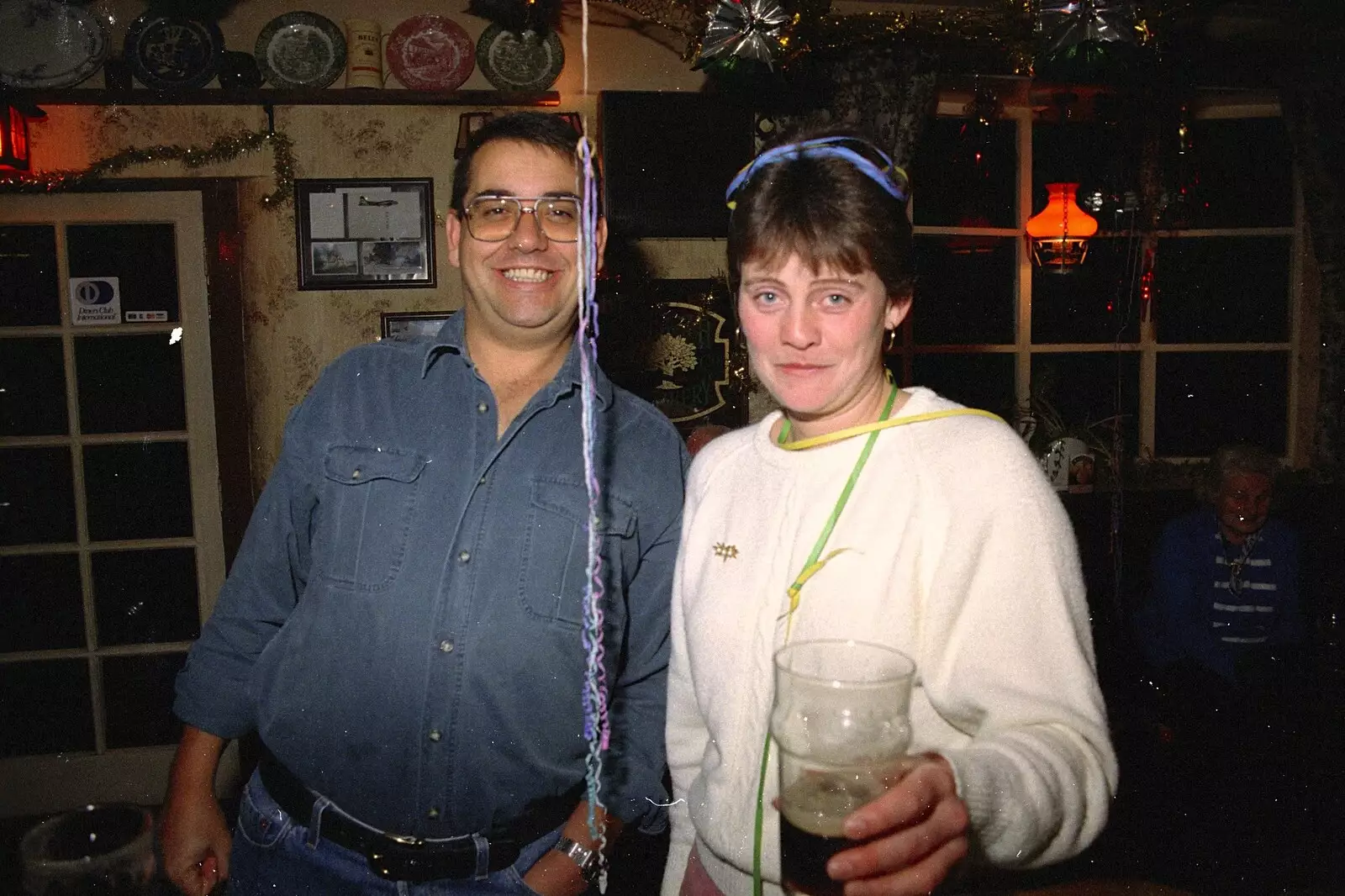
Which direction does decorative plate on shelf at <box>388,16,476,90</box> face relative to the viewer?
toward the camera

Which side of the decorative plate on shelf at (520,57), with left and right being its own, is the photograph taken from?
front

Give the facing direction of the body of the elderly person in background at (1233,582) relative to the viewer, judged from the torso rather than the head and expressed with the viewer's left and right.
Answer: facing the viewer

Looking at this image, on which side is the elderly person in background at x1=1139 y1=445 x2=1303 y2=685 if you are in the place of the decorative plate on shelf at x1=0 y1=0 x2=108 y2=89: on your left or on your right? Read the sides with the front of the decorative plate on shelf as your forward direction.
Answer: on your left

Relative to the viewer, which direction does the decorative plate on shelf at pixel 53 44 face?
toward the camera

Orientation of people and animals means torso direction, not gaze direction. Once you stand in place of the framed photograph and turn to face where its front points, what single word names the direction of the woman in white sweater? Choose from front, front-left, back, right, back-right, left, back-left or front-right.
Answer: front

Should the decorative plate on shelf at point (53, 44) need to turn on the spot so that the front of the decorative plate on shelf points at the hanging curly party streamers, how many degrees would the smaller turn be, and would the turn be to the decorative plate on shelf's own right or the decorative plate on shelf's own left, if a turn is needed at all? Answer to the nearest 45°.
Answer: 0° — it already faces it

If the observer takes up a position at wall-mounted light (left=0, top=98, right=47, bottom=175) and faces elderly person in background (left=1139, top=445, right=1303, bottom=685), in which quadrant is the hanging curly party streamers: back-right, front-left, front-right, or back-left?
front-right
